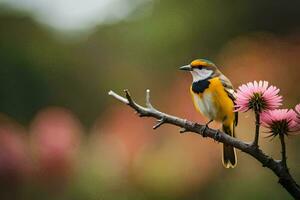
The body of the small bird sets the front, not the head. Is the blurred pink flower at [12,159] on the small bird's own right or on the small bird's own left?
on the small bird's own right

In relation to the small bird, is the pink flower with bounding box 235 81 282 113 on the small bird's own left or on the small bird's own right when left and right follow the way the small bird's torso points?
on the small bird's own left

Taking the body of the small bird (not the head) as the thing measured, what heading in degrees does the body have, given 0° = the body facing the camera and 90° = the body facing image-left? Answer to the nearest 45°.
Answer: approximately 45°

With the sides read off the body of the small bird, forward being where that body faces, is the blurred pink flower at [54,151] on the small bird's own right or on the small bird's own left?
on the small bird's own right
